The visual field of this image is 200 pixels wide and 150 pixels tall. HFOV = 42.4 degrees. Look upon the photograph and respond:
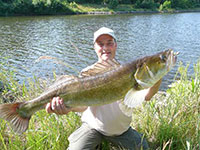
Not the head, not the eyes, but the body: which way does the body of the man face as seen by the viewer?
toward the camera

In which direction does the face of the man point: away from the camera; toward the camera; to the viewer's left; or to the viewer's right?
toward the camera

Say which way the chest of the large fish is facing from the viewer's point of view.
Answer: to the viewer's right
